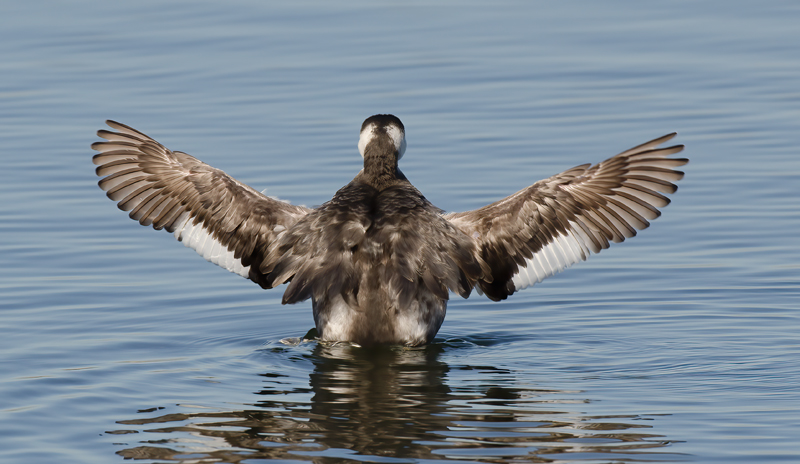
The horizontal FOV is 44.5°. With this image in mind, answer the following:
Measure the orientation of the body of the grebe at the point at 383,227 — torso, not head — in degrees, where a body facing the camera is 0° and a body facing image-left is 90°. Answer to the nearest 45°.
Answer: approximately 180°
